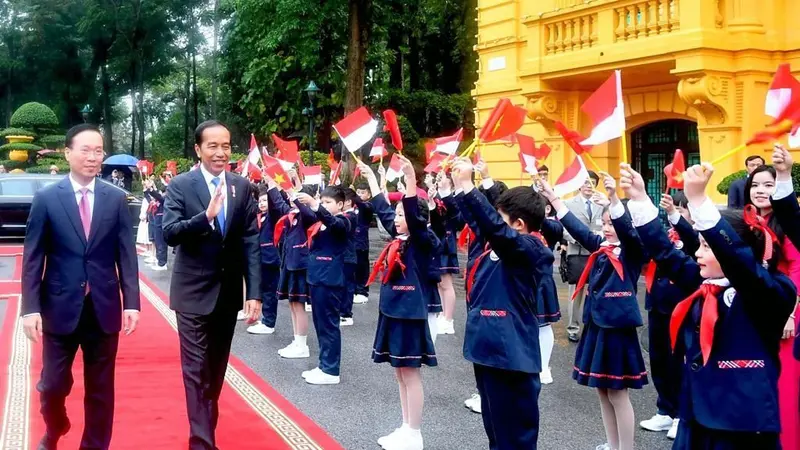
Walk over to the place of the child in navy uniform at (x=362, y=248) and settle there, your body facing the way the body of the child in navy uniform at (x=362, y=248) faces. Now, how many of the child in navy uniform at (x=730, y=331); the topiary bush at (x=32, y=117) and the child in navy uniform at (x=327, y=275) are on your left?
2

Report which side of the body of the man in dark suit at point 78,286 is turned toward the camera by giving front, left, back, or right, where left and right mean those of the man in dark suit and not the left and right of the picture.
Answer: front

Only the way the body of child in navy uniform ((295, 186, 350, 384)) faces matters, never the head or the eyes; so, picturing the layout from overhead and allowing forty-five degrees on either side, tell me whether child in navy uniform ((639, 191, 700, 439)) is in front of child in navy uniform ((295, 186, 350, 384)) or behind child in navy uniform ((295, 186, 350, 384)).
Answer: behind

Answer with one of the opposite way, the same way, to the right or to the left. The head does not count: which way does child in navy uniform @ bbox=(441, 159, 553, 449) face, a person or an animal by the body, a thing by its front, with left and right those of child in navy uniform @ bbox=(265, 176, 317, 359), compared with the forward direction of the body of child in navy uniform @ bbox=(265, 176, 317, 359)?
the same way

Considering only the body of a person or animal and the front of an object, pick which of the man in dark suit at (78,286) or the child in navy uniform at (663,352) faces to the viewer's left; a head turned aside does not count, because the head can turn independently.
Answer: the child in navy uniform

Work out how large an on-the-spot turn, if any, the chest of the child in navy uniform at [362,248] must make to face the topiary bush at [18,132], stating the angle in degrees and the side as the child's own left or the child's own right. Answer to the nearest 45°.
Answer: approximately 45° to the child's own right

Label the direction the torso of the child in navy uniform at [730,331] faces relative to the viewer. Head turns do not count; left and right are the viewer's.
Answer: facing the viewer and to the left of the viewer

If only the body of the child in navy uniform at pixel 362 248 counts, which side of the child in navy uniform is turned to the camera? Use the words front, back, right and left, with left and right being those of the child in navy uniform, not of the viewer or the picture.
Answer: left

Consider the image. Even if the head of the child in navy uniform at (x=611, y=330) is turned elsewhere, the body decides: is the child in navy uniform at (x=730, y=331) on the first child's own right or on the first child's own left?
on the first child's own left

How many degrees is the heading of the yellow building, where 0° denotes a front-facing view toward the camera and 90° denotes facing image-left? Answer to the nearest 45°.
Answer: approximately 45°

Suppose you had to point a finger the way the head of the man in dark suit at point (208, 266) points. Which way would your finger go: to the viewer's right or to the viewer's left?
to the viewer's right

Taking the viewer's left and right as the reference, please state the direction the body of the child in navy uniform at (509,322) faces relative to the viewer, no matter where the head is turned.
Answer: facing to the left of the viewer

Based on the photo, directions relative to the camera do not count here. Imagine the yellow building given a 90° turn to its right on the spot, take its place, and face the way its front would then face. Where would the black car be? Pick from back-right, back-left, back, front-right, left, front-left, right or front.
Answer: front-left

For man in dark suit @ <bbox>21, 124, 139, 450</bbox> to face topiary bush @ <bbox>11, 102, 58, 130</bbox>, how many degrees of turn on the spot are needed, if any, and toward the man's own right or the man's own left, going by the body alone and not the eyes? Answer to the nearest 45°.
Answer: approximately 180°

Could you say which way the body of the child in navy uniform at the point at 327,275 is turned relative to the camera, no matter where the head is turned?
to the viewer's left

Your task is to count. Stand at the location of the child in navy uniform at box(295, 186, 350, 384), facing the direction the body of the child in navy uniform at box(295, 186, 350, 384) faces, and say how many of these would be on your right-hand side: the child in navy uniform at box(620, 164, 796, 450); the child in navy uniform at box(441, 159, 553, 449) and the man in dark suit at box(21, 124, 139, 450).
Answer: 0

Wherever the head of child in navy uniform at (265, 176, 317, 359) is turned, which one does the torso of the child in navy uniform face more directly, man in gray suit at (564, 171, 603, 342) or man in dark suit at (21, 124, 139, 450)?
the man in dark suit

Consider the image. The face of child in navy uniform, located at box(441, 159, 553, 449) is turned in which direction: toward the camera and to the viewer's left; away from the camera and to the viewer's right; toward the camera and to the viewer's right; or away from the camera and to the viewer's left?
away from the camera and to the viewer's left

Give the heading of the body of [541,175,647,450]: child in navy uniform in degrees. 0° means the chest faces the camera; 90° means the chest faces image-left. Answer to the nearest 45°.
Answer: approximately 45°

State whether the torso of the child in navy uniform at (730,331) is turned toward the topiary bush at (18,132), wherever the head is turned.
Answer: no

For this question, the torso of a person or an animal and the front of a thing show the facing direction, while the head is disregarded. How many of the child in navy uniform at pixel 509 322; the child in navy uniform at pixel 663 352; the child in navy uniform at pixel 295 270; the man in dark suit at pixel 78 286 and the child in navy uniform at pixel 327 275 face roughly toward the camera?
1
